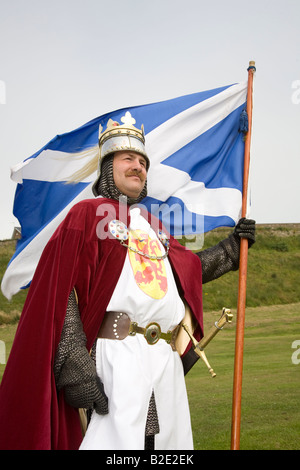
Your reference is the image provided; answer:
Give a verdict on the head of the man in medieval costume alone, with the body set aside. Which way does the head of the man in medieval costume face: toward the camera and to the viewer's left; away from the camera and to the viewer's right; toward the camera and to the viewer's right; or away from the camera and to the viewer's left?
toward the camera and to the viewer's right

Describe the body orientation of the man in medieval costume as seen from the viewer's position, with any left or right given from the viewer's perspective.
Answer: facing the viewer and to the right of the viewer
